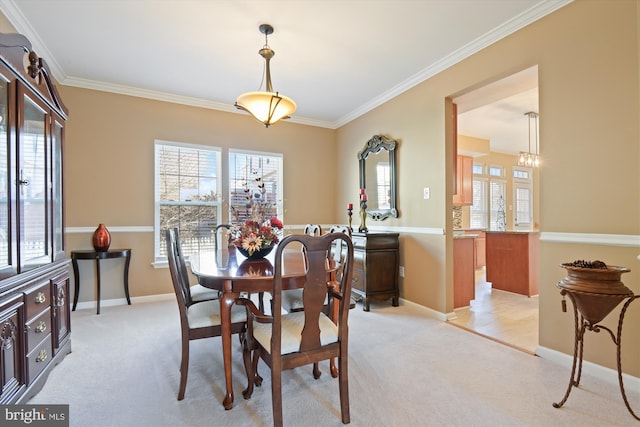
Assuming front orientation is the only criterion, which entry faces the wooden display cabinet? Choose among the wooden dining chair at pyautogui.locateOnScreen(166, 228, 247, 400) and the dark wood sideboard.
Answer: the dark wood sideboard

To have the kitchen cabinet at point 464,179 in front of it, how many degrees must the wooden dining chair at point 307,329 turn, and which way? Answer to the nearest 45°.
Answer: approximately 90° to its right

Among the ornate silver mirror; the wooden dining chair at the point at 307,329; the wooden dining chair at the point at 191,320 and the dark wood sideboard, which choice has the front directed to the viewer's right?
the wooden dining chair at the point at 191,320

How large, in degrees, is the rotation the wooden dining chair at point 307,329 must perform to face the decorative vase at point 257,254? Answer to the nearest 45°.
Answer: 0° — it already faces it

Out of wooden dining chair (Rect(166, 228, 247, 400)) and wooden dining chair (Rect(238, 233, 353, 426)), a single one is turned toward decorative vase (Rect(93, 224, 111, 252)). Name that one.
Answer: wooden dining chair (Rect(238, 233, 353, 426))

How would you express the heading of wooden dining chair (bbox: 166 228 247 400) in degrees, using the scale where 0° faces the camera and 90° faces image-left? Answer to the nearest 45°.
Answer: approximately 270°

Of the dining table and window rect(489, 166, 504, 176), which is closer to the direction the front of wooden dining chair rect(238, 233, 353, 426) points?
the dining table

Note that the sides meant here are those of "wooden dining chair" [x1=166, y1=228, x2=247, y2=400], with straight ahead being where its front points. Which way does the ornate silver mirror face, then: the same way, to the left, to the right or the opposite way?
the opposite way

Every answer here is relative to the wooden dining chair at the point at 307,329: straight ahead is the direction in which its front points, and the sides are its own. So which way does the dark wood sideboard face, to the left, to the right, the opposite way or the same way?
to the left

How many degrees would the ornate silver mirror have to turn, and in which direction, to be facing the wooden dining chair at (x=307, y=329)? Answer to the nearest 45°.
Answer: approximately 45° to its left

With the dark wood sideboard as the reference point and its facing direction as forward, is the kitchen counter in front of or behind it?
behind

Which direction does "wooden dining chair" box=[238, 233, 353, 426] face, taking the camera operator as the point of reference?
facing away from the viewer and to the left of the viewer
